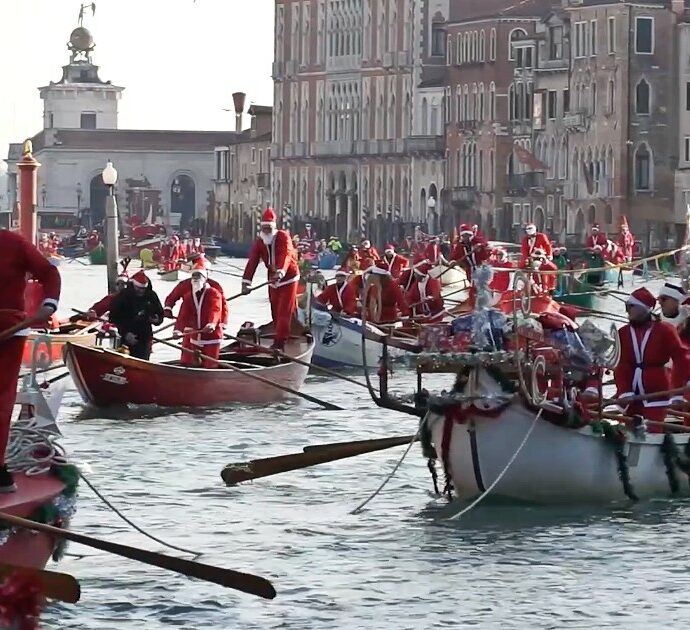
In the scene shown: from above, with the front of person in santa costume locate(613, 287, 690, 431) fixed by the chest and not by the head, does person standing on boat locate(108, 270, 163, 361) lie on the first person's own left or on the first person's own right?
on the first person's own right

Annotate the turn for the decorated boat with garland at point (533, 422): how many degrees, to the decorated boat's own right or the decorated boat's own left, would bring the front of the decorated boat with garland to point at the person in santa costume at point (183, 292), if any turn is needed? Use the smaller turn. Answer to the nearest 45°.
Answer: approximately 90° to the decorated boat's own right

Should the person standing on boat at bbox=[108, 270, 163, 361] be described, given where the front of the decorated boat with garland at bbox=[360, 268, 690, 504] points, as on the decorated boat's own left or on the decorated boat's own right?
on the decorated boat's own right

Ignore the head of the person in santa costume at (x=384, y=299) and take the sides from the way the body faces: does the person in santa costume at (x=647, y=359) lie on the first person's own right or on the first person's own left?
on the first person's own left

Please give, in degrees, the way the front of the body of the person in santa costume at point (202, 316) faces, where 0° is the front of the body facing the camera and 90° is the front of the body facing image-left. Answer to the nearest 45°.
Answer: approximately 45°

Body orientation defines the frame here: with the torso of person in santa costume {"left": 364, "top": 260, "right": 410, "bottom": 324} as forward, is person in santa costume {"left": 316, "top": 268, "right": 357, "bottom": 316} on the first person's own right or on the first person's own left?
on the first person's own right

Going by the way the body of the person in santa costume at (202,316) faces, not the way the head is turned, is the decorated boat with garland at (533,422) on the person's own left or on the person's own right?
on the person's own left

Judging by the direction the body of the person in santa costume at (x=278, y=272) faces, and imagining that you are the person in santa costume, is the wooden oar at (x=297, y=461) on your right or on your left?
on your left

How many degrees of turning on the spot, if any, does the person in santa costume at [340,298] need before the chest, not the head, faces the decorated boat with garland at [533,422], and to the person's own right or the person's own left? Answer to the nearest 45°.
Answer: approximately 45° to the person's own left
